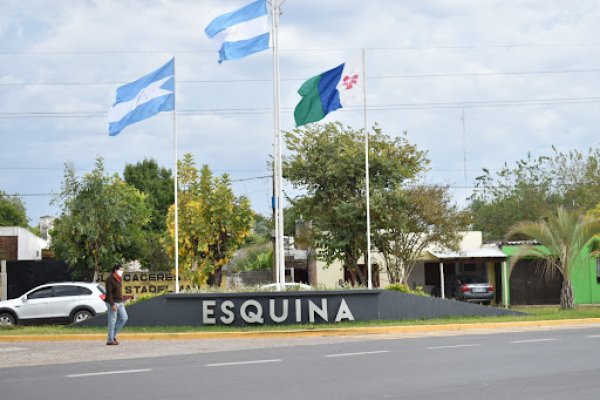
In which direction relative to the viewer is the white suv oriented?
to the viewer's left

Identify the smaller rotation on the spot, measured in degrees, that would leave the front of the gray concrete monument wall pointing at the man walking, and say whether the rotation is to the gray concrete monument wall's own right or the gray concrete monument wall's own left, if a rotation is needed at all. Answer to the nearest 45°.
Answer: approximately 45° to the gray concrete monument wall's own right

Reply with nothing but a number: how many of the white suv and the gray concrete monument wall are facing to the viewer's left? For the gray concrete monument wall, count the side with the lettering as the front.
1

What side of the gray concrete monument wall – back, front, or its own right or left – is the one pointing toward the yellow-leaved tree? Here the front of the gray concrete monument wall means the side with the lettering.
back

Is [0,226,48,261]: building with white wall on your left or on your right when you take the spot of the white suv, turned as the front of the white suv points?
on your right

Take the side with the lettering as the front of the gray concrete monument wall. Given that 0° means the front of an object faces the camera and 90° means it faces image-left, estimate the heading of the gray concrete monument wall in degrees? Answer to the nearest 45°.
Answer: approximately 0°

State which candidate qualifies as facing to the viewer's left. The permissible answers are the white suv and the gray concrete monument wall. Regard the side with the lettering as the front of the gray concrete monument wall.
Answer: the white suv

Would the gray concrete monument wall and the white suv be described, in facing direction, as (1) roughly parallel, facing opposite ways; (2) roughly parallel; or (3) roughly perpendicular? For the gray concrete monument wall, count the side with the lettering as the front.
roughly perpendicular
